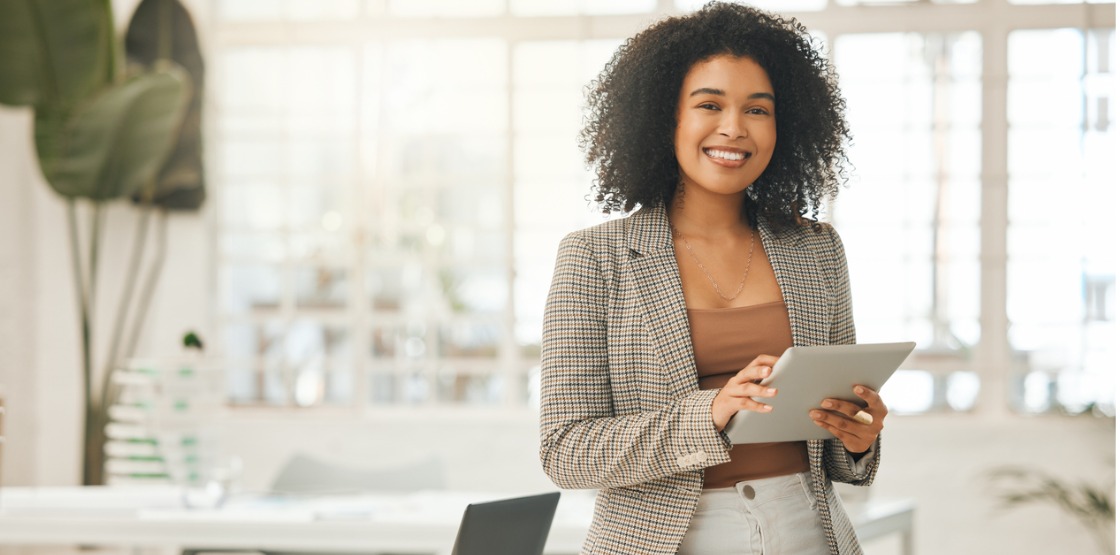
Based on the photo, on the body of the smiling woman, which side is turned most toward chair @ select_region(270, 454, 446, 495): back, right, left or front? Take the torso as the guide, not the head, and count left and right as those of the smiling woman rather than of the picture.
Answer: back

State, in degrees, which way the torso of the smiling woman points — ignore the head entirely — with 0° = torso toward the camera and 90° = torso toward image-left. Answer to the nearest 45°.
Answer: approximately 315°
